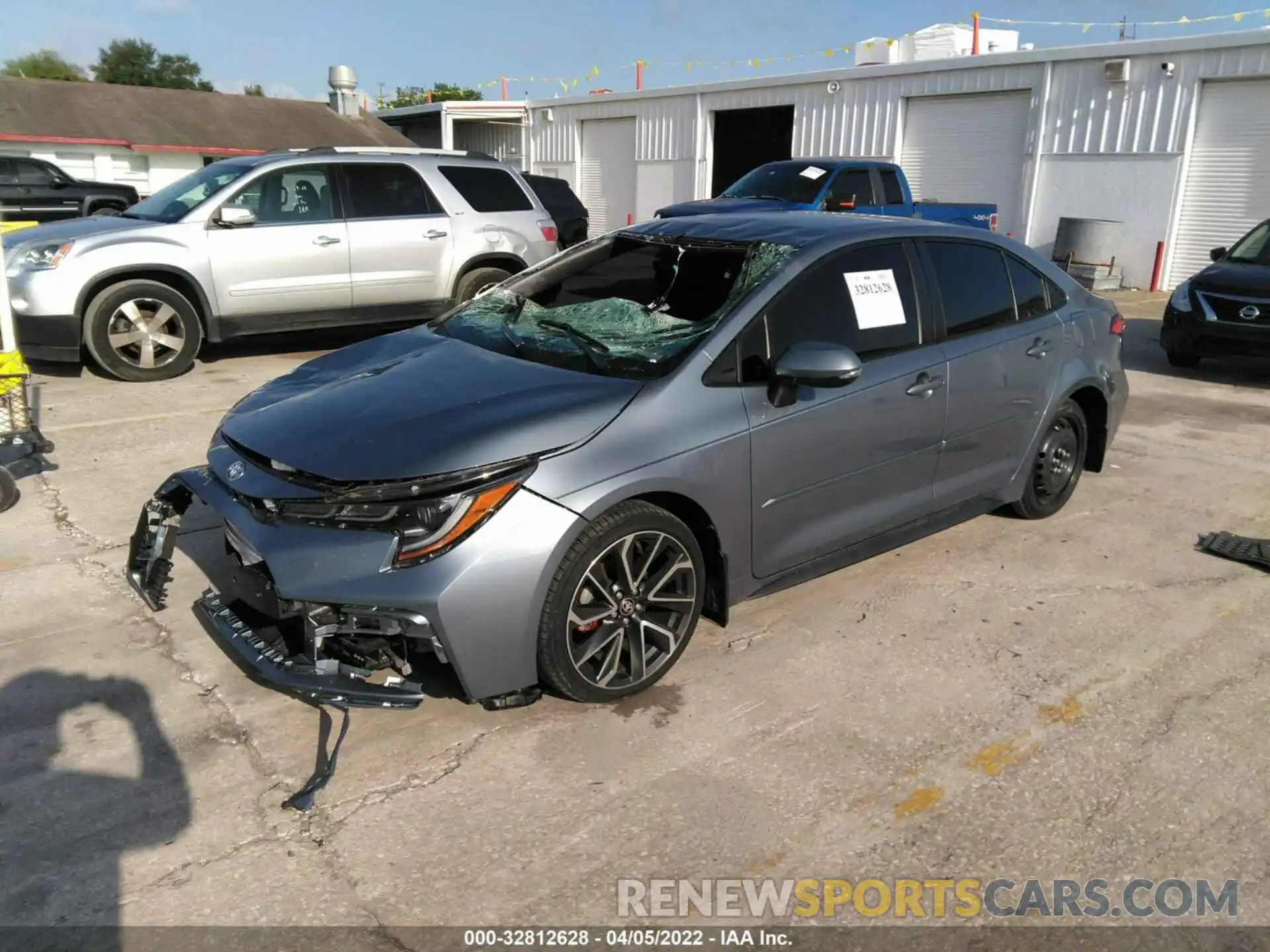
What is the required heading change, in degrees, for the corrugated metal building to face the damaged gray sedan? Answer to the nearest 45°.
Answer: approximately 45° to its left

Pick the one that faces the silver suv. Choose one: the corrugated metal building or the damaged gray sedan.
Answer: the corrugated metal building

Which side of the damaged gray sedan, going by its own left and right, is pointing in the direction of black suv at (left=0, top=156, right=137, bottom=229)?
right

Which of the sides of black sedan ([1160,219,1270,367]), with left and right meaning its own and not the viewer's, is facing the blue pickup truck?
right

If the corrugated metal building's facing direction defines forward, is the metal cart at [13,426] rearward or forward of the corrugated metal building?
forward

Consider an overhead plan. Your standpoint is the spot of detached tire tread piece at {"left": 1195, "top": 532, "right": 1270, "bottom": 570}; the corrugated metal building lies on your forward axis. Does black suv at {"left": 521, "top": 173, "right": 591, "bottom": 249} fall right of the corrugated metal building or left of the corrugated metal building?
left

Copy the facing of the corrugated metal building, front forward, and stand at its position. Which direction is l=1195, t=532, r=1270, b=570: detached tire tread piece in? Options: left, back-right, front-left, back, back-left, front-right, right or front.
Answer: front-left

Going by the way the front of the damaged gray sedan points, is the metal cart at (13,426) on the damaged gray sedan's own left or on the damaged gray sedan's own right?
on the damaged gray sedan's own right

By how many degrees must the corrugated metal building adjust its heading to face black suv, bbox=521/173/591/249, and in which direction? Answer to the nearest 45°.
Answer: approximately 45° to its right
